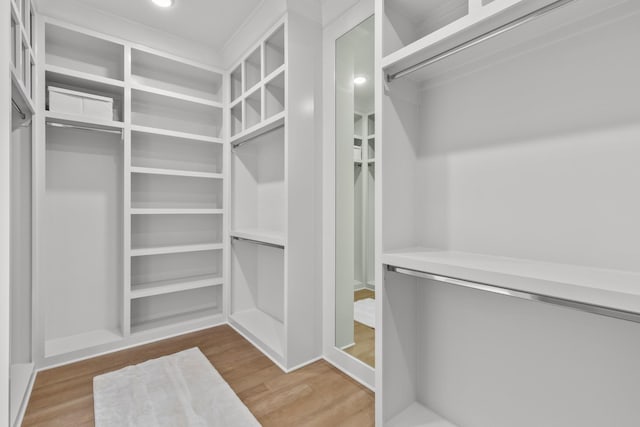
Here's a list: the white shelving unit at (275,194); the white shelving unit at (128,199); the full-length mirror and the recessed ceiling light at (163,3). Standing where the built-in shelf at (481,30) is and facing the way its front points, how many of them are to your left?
0

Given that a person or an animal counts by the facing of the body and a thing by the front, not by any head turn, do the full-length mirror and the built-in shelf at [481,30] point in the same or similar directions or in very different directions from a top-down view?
same or similar directions

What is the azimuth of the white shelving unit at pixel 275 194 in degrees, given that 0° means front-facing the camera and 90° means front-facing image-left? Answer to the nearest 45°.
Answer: approximately 45°

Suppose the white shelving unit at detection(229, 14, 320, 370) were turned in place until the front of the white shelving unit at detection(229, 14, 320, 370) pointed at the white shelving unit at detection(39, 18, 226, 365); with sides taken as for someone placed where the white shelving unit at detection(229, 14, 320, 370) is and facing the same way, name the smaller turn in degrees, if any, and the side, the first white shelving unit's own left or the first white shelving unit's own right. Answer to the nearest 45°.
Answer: approximately 45° to the first white shelving unit's own right

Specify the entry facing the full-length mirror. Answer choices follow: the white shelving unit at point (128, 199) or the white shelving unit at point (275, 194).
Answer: the white shelving unit at point (128, 199)

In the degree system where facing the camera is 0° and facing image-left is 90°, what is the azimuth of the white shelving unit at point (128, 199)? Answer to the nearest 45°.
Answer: approximately 315°

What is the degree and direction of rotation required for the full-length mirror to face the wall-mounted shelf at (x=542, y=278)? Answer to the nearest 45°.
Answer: approximately 90° to its left

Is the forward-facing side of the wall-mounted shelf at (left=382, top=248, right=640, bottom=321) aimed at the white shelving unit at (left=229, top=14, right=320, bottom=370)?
no

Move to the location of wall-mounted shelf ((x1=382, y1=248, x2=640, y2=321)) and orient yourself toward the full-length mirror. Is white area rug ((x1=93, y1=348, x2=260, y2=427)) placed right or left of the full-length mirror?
left

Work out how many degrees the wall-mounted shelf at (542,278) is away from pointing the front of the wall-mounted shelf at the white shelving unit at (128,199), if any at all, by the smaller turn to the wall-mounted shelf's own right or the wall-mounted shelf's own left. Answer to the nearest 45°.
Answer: approximately 45° to the wall-mounted shelf's own right

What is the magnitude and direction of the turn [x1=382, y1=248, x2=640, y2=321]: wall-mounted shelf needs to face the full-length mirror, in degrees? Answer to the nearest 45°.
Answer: approximately 90° to its right

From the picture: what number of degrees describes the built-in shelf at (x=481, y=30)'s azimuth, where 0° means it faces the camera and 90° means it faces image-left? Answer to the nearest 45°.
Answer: approximately 45°

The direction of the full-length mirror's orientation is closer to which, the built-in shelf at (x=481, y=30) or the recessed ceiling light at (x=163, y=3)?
the recessed ceiling light

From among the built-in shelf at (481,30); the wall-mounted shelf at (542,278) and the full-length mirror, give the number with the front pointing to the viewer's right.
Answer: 0

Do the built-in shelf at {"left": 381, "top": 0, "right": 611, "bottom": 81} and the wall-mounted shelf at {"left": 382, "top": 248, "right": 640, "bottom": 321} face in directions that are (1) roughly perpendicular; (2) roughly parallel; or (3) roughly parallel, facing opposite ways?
roughly parallel

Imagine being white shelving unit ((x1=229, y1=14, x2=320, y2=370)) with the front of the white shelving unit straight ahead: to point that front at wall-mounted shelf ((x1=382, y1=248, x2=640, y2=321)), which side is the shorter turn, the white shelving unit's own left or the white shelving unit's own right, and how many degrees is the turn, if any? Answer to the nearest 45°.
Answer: approximately 90° to the white shelving unit's own left

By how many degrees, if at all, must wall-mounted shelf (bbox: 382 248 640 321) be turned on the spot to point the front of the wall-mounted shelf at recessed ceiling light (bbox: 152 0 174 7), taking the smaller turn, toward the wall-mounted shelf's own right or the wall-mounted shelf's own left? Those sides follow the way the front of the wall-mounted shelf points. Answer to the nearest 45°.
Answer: approximately 45° to the wall-mounted shelf's own right

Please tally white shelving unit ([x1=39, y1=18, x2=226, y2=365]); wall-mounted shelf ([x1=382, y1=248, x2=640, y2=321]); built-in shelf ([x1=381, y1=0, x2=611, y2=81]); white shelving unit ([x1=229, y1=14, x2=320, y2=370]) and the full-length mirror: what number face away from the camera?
0

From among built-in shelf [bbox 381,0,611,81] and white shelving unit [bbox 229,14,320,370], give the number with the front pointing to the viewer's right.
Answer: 0

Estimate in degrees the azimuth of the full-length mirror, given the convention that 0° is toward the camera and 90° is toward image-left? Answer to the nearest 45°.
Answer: approximately 45°
